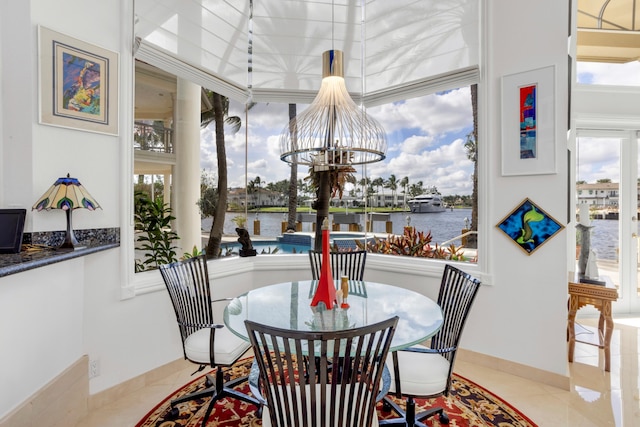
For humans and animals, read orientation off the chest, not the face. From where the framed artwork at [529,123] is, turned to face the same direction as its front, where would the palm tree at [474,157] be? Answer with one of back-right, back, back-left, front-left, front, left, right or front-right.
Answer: back

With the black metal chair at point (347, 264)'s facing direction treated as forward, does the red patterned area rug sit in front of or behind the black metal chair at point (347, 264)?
in front

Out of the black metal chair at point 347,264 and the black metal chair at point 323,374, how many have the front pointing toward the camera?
1

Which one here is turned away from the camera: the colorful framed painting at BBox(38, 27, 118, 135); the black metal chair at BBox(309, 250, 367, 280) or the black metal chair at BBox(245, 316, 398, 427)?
the black metal chair at BBox(245, 316, 398, 427)

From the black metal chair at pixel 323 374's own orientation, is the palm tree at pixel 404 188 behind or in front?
in front

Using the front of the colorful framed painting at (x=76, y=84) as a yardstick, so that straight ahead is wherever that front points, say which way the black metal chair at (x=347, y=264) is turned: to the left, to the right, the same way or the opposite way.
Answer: to the right

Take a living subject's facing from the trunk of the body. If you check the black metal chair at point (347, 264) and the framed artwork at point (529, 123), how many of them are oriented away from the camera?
0

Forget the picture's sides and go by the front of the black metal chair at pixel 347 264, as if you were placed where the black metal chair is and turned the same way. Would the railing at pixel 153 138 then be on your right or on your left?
on your right

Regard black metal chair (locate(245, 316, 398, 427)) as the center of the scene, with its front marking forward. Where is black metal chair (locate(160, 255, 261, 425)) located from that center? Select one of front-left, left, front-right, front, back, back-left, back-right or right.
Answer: front-left

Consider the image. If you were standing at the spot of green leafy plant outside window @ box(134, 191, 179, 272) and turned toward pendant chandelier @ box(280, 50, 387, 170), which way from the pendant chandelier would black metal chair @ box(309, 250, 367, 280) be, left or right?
left

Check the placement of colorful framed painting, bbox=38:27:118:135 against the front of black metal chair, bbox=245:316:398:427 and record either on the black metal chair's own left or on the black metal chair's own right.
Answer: on the black metal chair's own left

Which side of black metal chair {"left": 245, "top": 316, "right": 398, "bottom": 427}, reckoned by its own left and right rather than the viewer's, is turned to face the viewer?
back

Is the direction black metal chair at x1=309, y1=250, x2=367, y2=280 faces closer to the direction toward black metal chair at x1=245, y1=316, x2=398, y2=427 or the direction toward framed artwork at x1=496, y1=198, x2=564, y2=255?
the black metal chair

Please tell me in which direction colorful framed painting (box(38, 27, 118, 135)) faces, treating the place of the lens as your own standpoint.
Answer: facing the viewer and to the right of the viewer

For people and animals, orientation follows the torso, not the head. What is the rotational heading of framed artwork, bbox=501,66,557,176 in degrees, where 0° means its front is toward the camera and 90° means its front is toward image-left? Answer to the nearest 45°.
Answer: approximately 45°

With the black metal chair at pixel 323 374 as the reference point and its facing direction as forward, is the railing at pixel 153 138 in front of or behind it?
in front
